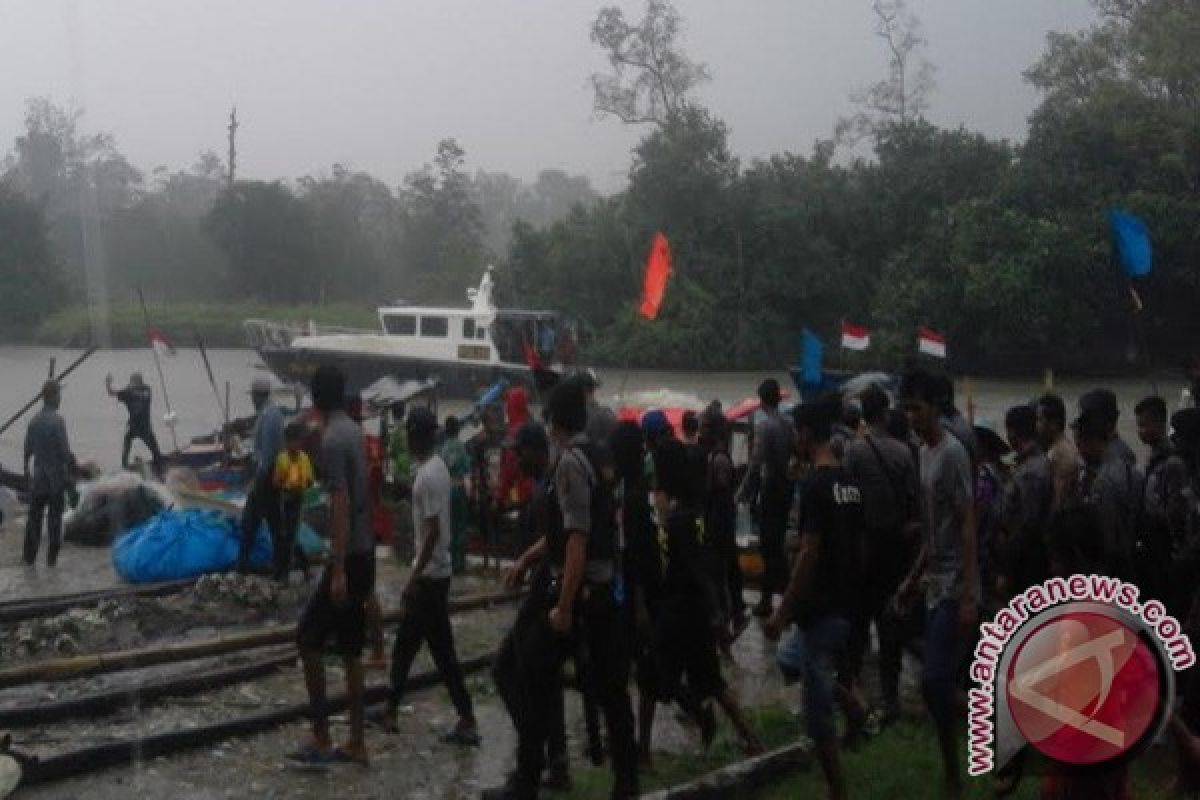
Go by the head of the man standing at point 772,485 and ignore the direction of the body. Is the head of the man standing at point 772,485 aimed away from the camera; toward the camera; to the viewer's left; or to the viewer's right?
away from the camera

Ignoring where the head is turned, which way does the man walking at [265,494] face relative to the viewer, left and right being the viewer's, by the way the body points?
facing to the left of the viewer

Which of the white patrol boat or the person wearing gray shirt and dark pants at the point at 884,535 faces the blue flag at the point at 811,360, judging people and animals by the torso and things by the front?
the person wearing gray shirt and dark pants

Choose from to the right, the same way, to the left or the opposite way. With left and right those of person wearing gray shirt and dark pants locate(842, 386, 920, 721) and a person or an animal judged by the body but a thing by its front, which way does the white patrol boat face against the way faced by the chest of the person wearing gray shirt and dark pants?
to the left

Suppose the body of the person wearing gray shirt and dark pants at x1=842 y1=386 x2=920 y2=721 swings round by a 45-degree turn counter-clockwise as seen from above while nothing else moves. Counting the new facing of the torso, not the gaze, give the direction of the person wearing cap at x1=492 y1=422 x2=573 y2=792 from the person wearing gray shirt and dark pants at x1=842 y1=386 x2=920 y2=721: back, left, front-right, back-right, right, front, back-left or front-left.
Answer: left

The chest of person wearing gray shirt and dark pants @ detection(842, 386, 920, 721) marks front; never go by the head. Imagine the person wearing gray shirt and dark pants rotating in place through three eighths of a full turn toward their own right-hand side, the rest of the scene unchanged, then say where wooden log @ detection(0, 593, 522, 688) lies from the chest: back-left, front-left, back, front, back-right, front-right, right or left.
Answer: back-right

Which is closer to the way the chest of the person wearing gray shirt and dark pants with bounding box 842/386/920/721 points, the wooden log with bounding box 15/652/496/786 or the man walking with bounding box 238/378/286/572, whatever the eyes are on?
the man walking

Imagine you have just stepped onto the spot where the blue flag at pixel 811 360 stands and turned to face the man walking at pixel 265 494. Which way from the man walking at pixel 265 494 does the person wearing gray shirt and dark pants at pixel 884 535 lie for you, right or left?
left

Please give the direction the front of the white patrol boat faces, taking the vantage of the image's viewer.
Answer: facing to the left of the viewer

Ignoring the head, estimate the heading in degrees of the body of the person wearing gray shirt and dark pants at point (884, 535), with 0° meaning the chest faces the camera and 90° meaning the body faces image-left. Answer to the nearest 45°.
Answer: approximately 180°

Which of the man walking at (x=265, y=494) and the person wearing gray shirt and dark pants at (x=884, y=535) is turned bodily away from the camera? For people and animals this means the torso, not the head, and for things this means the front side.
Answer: the person wearing gray shirt and dark pants
